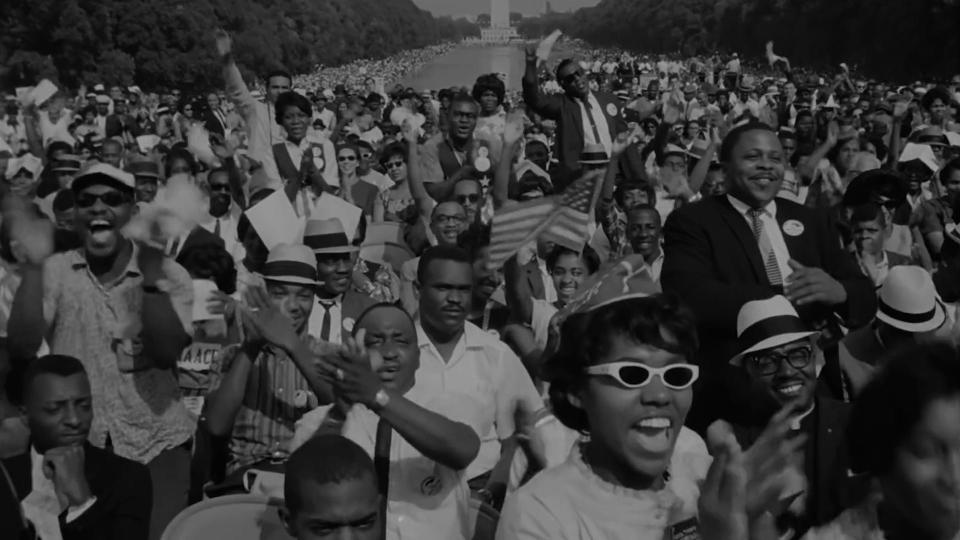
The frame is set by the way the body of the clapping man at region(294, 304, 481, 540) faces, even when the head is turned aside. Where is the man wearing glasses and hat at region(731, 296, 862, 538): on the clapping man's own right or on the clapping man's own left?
on the clapping man's own left

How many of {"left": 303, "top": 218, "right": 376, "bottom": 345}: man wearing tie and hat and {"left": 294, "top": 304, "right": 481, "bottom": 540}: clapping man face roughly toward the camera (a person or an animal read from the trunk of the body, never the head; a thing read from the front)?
2

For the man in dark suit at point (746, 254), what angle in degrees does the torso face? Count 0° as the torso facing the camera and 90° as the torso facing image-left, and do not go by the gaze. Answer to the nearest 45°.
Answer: approximately 315°

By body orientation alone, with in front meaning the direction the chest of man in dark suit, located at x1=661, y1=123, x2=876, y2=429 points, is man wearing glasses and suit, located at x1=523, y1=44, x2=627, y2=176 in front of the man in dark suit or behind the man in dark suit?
behind

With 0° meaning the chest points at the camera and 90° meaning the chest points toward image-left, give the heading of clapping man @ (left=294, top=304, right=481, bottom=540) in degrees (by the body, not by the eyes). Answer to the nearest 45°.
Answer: approximately 0°

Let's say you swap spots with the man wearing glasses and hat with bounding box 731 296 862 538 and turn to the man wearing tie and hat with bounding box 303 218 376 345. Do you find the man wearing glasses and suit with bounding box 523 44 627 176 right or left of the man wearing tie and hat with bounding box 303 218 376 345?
right
